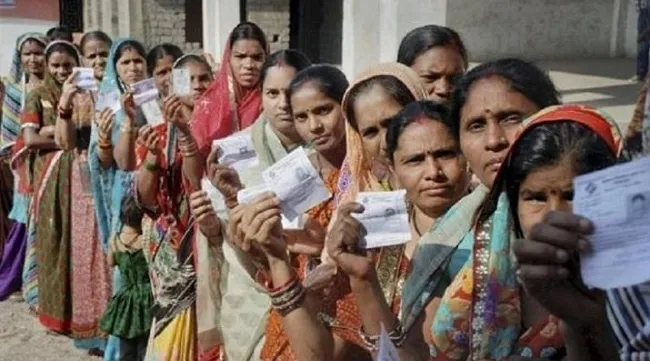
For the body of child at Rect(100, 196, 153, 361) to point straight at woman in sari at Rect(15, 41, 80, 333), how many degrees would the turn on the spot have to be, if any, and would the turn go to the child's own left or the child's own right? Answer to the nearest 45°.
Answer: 0° — they already face them

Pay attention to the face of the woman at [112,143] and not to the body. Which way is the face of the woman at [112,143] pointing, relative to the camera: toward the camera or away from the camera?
toward the camera

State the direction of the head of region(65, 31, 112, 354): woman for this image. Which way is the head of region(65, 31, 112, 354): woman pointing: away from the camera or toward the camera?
toward the camera

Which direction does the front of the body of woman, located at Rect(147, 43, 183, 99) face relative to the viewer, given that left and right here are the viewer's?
facing the viewer

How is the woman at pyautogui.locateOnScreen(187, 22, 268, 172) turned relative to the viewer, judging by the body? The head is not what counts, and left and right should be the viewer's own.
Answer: facing the viewer and to the right of the viewer

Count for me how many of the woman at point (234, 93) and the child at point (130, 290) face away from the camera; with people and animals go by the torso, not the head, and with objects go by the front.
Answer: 1

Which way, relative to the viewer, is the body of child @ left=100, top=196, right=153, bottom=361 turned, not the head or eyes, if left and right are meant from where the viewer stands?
facing away from the viewer

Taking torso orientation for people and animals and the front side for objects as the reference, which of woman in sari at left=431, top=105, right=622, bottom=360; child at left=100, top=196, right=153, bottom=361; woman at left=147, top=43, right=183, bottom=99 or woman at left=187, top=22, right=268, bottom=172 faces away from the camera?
the child

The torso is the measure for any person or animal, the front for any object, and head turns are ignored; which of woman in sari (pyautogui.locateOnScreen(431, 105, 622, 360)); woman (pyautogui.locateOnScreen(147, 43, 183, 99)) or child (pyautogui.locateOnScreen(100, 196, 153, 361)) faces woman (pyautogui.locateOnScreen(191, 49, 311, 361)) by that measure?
woman (pyautogui.locateOnScreen(147, 43, 183, 99))

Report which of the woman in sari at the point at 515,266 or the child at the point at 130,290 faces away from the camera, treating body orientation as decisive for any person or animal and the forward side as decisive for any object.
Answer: the child

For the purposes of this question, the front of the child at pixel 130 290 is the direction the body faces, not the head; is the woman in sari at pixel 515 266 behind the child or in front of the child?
behind

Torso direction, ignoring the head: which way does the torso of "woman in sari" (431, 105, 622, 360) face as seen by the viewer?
toward the camera

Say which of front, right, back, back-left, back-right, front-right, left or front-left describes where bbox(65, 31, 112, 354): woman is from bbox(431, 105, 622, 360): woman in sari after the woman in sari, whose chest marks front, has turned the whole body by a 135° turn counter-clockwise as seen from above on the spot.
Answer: left
